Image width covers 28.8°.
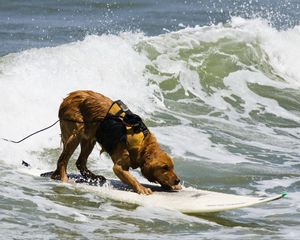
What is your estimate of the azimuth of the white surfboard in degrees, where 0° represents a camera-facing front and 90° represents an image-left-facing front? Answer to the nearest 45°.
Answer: approximately 270°
